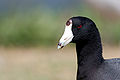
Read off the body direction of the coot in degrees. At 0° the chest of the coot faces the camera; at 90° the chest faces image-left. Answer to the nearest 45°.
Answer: approximately 90°
